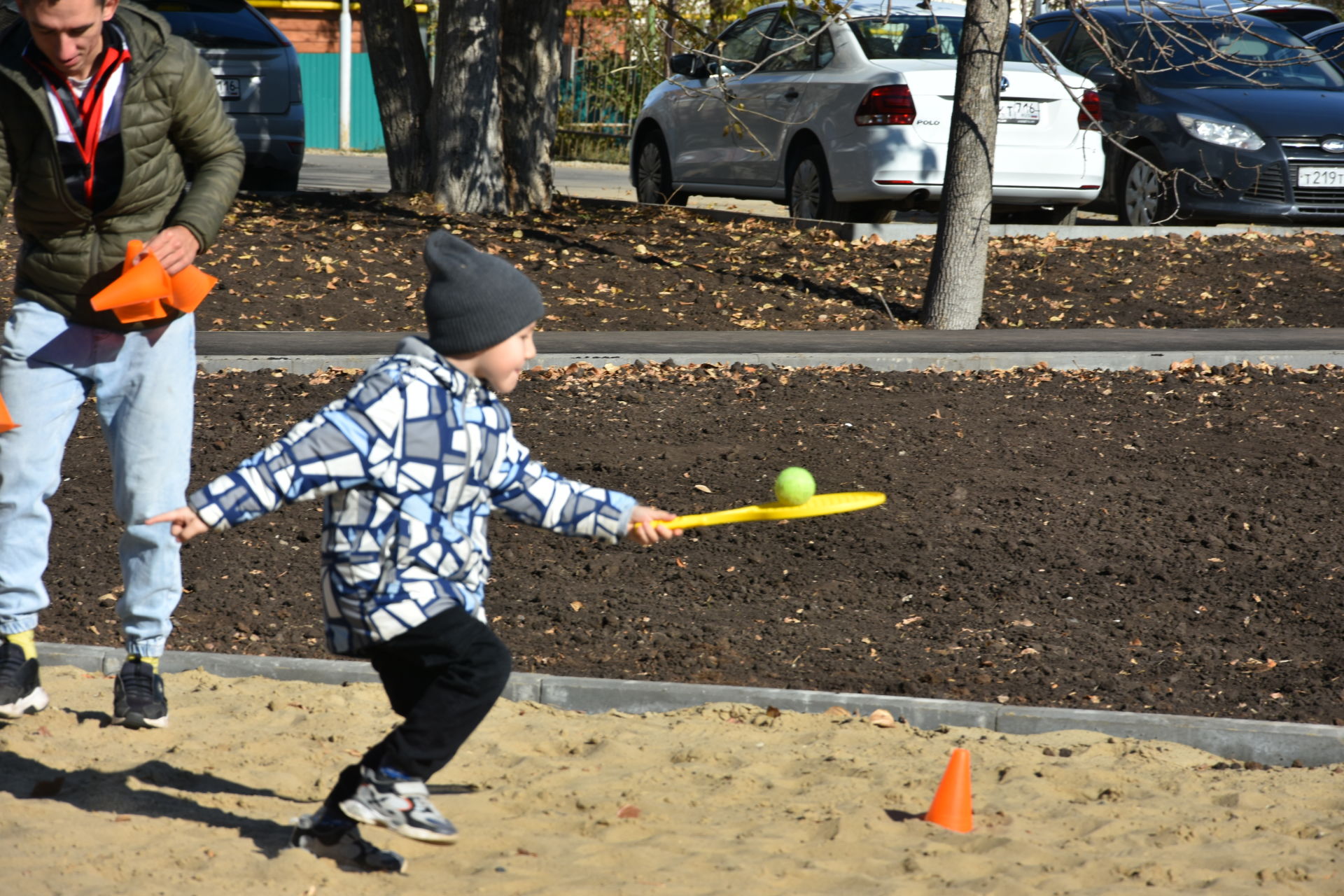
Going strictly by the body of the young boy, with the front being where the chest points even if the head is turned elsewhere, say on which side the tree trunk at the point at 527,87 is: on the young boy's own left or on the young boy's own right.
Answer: on the young boy's own left

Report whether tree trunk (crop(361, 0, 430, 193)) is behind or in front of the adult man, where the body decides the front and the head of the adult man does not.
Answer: behind

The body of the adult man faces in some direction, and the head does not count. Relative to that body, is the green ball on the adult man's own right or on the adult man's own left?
on the adult man's own left

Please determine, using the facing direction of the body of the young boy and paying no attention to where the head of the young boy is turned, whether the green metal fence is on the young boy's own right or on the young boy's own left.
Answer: on the young boy's own left

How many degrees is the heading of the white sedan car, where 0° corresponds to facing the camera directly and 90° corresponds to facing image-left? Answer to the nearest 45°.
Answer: approximately 135°

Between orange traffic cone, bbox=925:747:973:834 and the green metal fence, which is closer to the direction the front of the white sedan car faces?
the green metal fence

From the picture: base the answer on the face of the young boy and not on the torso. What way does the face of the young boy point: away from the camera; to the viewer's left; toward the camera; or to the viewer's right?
to the viewer's right

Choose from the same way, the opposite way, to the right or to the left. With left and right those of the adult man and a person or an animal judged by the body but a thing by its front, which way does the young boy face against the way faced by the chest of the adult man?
to the left

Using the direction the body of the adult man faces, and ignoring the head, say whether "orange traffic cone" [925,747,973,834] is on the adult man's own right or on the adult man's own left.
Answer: on the adult man's own left

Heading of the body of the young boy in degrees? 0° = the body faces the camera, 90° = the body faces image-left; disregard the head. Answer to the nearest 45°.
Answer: approximately 270°
